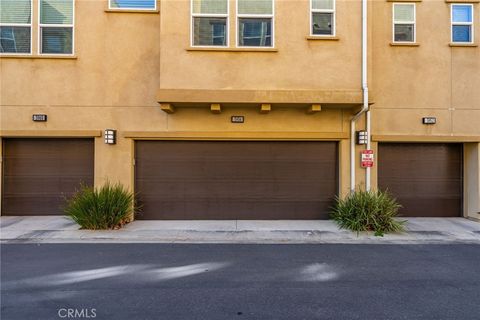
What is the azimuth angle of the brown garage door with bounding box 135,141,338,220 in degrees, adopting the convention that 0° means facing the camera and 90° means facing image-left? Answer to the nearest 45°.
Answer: approximately 0°

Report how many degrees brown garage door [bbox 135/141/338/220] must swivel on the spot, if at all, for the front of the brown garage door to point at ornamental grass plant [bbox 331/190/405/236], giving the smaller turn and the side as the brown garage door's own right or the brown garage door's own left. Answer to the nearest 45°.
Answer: approximately 45° to the brown garage door's own left

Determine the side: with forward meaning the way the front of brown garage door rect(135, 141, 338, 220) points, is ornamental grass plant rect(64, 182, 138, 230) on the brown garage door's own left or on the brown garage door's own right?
on the brown garage door's own right
